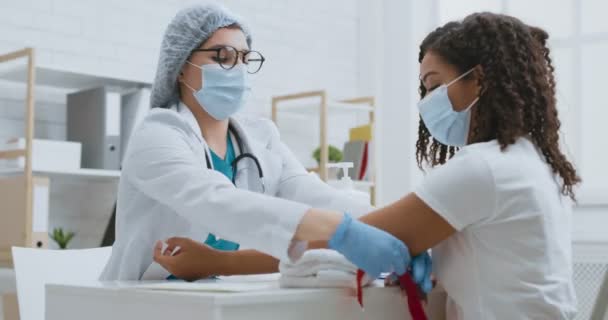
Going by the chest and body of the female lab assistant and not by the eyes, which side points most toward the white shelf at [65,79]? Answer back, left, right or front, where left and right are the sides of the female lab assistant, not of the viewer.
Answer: back

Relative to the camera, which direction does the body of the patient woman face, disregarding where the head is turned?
to the viewer's left

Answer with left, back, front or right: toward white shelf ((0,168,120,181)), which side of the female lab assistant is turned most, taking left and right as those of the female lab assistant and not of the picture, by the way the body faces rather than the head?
back

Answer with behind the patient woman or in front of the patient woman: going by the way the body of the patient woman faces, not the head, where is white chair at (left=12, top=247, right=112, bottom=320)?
in front

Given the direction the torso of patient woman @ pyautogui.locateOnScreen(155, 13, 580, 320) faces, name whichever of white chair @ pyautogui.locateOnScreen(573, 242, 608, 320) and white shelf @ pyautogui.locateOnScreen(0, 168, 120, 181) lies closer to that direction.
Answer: the white shelf

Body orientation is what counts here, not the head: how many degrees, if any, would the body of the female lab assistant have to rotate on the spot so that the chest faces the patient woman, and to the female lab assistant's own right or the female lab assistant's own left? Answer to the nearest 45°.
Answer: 0° — they already face them

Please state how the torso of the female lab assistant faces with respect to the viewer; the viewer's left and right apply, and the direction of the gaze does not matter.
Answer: facing the viewer and to the right of the viewer

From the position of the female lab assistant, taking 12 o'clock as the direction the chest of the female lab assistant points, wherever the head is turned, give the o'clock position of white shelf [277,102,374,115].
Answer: The white shelf is roughly at 8 o'clock from the female lab assistant.

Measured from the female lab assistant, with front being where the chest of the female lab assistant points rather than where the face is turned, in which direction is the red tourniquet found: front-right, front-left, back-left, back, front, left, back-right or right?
front

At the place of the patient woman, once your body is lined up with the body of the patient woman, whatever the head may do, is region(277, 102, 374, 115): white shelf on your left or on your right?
on your right

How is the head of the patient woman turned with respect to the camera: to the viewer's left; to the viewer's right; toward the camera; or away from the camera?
to the viewer's left

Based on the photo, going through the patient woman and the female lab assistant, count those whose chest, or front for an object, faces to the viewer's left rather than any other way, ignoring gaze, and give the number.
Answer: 1
